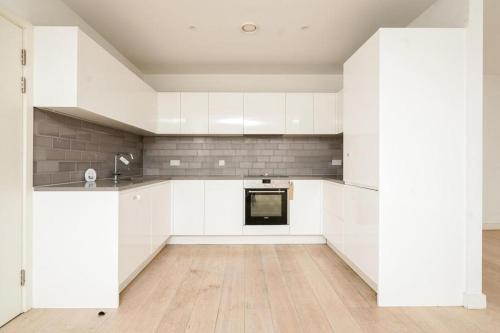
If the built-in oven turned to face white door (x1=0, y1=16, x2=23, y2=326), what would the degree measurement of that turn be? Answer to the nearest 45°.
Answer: approximately 45° to its right

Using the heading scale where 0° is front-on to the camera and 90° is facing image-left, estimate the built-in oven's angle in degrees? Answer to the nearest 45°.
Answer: approximately 0°

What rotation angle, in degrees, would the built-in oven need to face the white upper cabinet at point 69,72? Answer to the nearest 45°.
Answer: approximately 45° to its right
